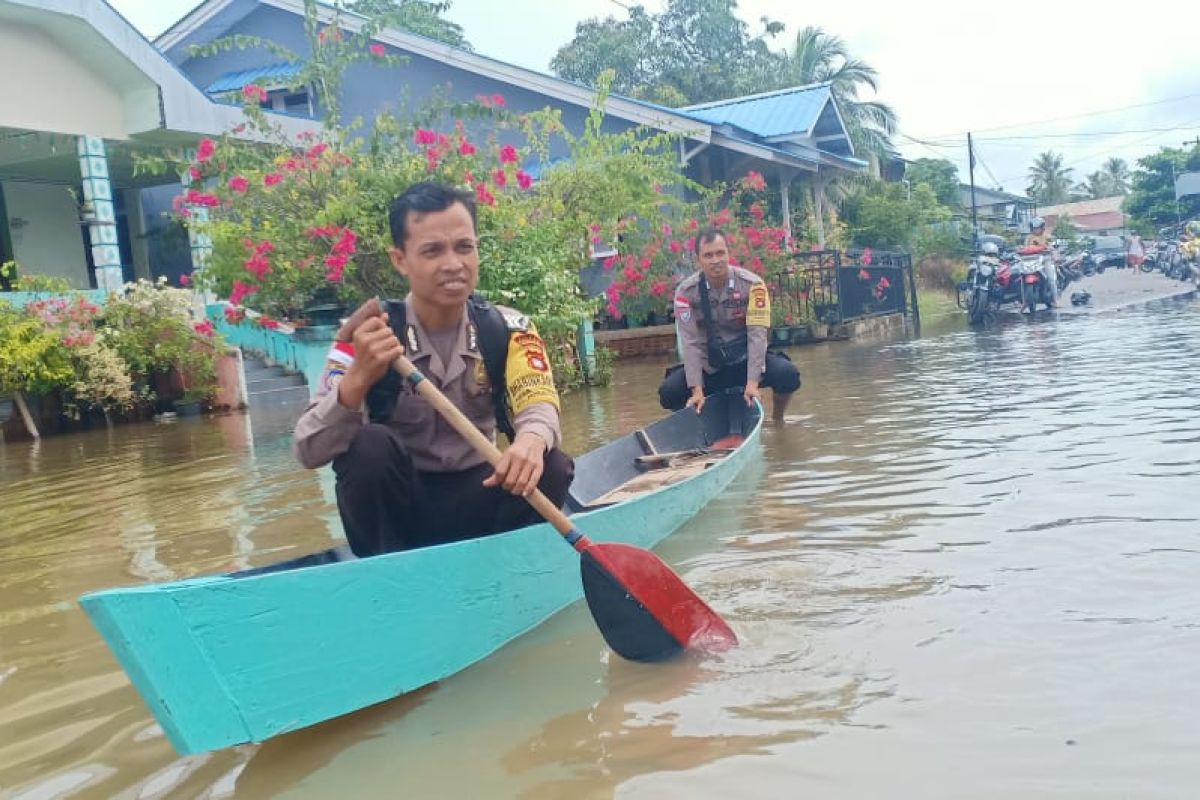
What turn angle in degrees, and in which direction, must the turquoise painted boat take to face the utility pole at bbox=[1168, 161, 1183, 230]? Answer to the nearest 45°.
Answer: approximately 180°

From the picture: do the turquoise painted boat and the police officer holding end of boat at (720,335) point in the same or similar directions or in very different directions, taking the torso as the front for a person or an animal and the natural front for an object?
same or similar directions

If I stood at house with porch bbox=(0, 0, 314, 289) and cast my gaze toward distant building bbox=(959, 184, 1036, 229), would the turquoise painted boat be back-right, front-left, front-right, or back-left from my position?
back-right

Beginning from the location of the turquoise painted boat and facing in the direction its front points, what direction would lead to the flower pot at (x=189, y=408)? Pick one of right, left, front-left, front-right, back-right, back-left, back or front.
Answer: back-right

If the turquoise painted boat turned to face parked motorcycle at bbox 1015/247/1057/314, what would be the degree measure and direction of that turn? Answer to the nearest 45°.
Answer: approximately 180°

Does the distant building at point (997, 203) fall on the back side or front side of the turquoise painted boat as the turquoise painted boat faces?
on the back side

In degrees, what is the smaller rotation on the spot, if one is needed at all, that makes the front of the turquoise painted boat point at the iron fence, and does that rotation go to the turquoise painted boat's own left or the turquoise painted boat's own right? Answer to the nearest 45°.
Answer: approximately 180°

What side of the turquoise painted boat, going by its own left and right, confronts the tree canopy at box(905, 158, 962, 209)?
back

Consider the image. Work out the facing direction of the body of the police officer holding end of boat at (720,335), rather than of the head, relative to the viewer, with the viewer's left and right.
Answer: facing the viewer

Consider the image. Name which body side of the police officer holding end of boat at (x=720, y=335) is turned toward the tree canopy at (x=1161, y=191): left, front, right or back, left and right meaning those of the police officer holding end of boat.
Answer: back

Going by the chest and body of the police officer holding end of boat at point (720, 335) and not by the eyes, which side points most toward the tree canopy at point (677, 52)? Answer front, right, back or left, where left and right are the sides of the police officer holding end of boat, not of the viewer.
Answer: back

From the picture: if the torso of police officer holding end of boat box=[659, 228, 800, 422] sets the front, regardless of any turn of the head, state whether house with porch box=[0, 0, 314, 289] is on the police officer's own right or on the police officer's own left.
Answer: on the police officer's own right

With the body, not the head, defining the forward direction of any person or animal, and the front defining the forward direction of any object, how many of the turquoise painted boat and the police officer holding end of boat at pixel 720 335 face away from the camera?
0

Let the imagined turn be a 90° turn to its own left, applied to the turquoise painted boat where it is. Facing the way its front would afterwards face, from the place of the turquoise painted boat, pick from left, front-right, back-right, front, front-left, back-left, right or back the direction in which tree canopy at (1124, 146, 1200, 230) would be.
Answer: left

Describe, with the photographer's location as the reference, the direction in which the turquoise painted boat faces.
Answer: facing the viewer and to the left of the viewer
